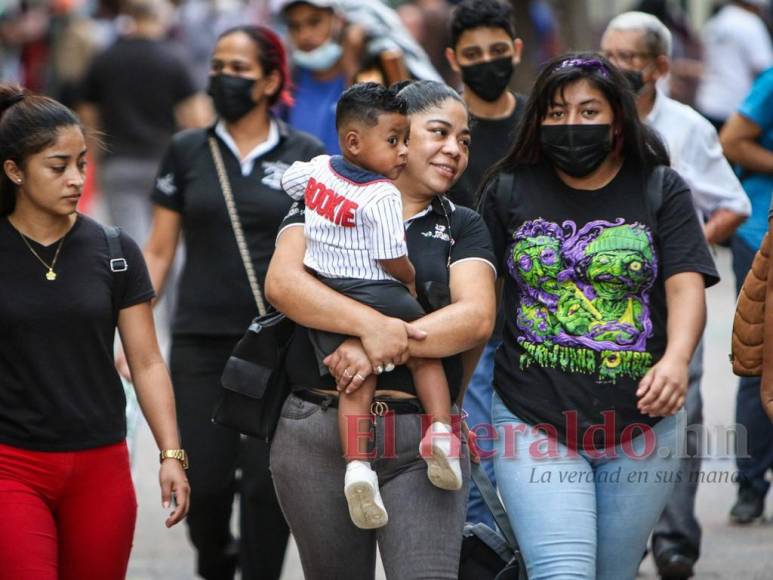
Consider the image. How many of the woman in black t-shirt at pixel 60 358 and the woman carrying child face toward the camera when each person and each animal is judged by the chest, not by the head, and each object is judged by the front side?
2

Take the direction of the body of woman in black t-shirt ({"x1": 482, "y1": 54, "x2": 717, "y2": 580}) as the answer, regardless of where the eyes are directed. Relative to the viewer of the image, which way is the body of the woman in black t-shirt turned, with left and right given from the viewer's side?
facing the viewer

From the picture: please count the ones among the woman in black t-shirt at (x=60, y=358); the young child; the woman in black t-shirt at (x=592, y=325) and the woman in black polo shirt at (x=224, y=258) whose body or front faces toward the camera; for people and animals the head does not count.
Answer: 3

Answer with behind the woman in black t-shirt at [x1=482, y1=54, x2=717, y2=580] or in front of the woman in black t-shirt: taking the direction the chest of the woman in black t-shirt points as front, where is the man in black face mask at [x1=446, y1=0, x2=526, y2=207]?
behind

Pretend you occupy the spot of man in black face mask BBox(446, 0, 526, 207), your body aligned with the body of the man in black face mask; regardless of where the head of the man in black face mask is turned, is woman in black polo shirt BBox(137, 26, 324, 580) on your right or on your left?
on your right

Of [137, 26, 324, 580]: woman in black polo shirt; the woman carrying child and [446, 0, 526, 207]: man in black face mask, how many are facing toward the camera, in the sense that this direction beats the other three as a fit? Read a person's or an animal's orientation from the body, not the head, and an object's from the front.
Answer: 3

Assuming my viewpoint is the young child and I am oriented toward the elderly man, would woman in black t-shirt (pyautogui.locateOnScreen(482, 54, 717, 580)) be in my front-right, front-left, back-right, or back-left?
front-right

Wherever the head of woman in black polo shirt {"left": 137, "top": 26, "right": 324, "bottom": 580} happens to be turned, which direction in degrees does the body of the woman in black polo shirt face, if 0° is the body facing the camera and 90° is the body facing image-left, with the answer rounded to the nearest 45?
approximately 0°

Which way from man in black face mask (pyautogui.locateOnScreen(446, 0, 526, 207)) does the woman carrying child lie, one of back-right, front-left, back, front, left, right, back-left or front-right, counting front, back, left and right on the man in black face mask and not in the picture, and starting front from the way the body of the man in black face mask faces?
front

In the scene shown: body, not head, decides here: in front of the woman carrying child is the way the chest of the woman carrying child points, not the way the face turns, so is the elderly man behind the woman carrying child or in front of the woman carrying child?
behind

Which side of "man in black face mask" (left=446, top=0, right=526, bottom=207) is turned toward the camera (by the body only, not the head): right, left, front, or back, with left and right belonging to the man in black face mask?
front

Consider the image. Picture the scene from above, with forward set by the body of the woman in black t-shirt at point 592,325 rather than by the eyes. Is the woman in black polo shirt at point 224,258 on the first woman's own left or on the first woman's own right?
on the first woman's own right
